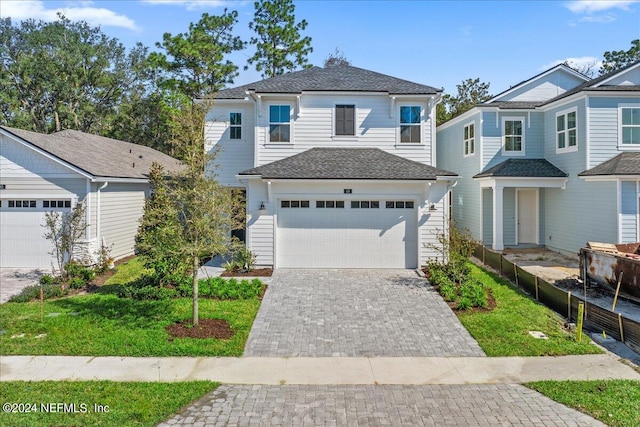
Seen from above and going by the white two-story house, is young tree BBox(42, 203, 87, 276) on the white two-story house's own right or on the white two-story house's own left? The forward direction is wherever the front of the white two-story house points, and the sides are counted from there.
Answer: on the white two-story house's own right

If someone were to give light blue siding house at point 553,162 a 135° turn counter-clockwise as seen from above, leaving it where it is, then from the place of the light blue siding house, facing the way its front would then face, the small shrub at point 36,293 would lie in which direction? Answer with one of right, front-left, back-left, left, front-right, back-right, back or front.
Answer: back-left

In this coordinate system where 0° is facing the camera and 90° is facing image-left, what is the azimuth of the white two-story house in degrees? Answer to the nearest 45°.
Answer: approximately 0°

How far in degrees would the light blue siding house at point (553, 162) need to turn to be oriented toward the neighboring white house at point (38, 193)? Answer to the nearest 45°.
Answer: approximately 90° to its right

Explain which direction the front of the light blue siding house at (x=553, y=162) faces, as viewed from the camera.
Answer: facing the viewer and to the right of the viewer

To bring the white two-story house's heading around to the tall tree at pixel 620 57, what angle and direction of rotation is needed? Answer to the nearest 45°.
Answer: approximately 135° to its left

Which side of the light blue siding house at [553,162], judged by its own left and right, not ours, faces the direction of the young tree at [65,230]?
right

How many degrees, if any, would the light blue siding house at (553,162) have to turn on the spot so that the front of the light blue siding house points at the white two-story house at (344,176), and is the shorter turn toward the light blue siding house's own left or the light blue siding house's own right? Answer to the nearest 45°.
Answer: approximately 90° to the light blue siding house's own right

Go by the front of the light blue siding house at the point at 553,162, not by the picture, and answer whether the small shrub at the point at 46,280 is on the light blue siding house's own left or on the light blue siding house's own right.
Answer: on the light blue siding house's own right

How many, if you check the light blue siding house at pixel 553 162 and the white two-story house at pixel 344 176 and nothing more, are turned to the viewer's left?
0
